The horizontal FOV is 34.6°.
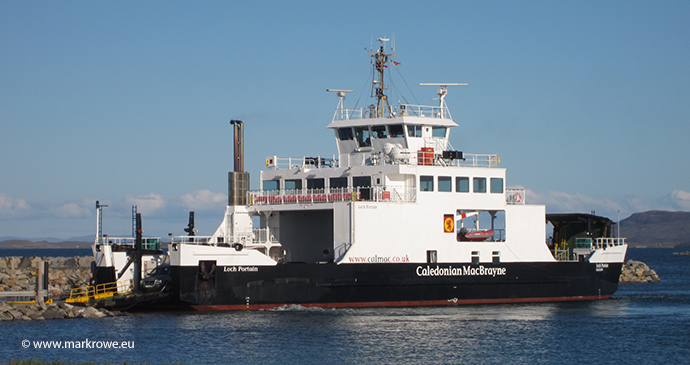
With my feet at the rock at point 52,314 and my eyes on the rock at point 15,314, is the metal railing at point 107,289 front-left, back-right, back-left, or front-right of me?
back-right
